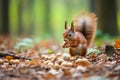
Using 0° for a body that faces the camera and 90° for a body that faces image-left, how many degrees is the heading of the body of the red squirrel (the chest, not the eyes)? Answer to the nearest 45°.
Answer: approximately 45°

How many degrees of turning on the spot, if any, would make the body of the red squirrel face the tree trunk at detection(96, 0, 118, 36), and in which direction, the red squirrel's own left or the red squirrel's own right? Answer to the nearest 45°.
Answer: approximately 135° to the red squirrel's own right
